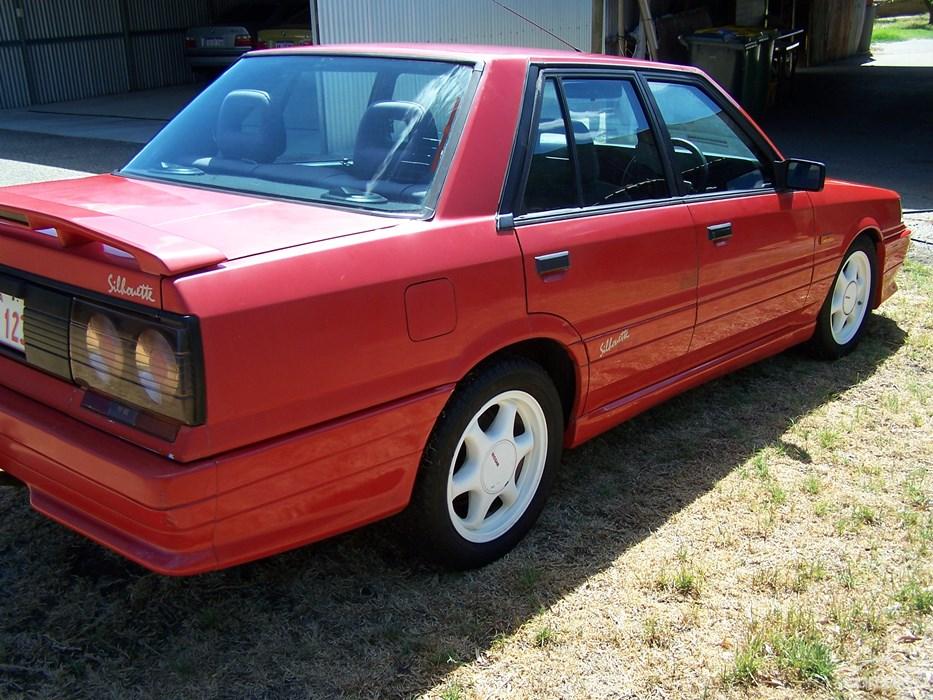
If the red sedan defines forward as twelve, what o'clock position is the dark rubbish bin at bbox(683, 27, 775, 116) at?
The dark rubbish bin is roughly at 11 o'clock from the red sedan.

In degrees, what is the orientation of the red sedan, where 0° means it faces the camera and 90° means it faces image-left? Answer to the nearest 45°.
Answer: approximately 225°

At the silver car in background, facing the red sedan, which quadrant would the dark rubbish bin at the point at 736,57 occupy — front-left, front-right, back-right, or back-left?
front-left

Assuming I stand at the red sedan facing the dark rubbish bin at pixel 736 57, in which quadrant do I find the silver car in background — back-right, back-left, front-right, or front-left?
front-left

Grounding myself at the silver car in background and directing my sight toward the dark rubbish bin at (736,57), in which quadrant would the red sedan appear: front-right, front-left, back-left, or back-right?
front-right

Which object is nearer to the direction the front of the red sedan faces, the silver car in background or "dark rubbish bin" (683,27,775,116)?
the dark rubbish bin

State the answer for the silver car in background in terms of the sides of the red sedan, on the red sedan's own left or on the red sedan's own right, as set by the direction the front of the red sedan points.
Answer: on the red sedan's own left

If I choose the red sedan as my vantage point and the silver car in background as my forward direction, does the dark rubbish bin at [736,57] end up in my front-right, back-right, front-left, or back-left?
front-right
